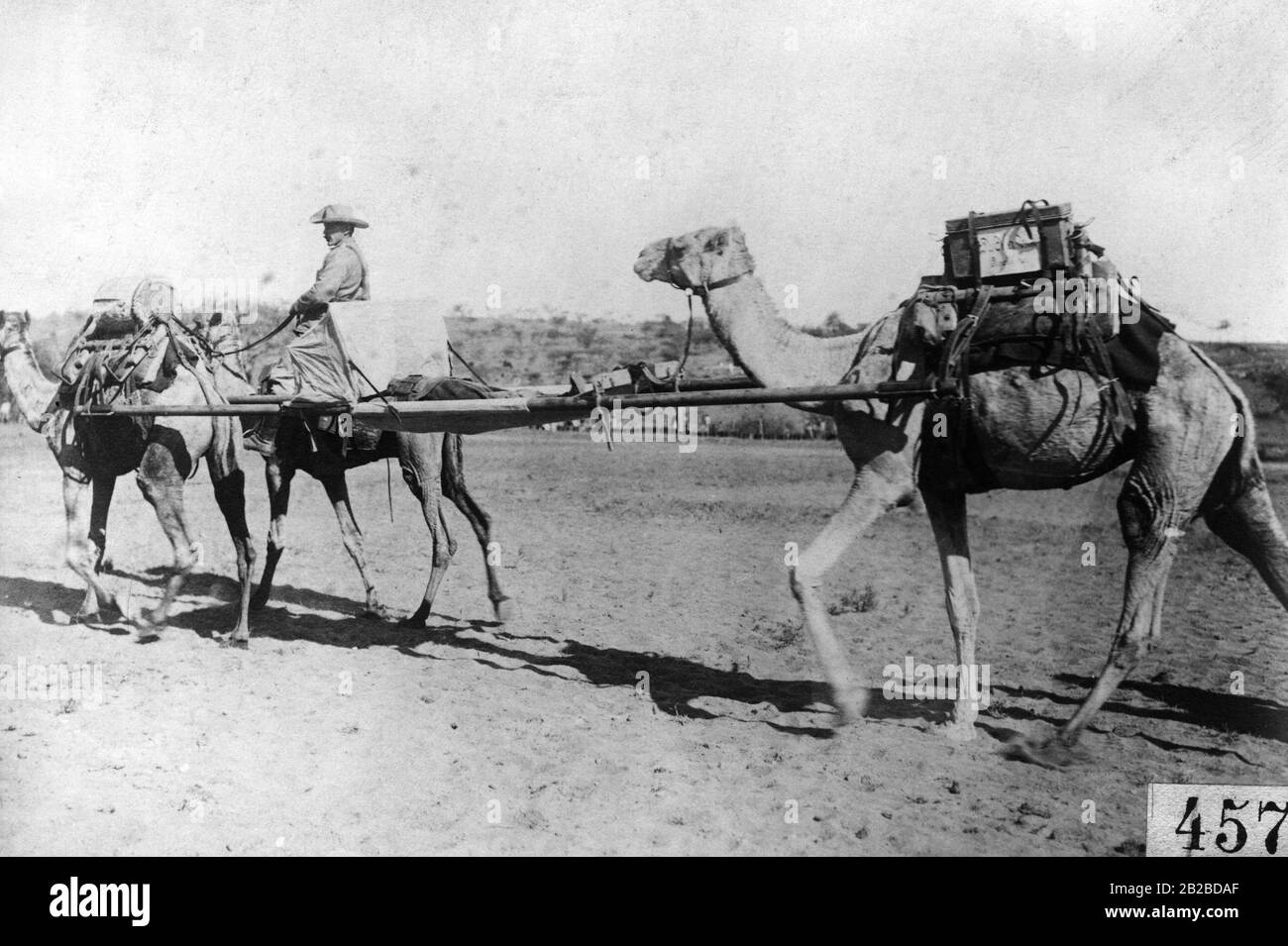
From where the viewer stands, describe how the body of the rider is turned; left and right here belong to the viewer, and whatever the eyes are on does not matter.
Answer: facing to the left of the viewer

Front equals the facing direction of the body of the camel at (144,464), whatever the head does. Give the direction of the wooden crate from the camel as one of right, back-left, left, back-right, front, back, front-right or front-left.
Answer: back-left

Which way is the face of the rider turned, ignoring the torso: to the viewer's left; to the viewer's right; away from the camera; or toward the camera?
to the viewer's left

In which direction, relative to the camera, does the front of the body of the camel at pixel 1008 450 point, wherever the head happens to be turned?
to the viewer's left

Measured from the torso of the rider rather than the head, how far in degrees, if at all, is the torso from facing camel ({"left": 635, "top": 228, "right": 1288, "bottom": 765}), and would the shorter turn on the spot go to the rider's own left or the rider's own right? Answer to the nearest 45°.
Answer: approximately 135° to the rider's own left

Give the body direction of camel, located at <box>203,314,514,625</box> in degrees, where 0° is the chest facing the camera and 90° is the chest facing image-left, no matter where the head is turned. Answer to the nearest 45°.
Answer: approximately 90°

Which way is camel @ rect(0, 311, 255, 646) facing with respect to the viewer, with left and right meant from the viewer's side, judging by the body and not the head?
facing to the left of the viewer

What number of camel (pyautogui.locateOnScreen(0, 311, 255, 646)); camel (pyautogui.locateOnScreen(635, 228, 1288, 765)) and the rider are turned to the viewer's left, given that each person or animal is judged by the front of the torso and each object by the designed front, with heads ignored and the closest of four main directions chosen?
3

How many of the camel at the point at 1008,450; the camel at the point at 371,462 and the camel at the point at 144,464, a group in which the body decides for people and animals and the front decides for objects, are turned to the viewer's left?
3

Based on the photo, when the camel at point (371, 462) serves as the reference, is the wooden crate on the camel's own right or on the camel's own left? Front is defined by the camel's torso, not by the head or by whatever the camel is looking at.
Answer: on the camel's own left
